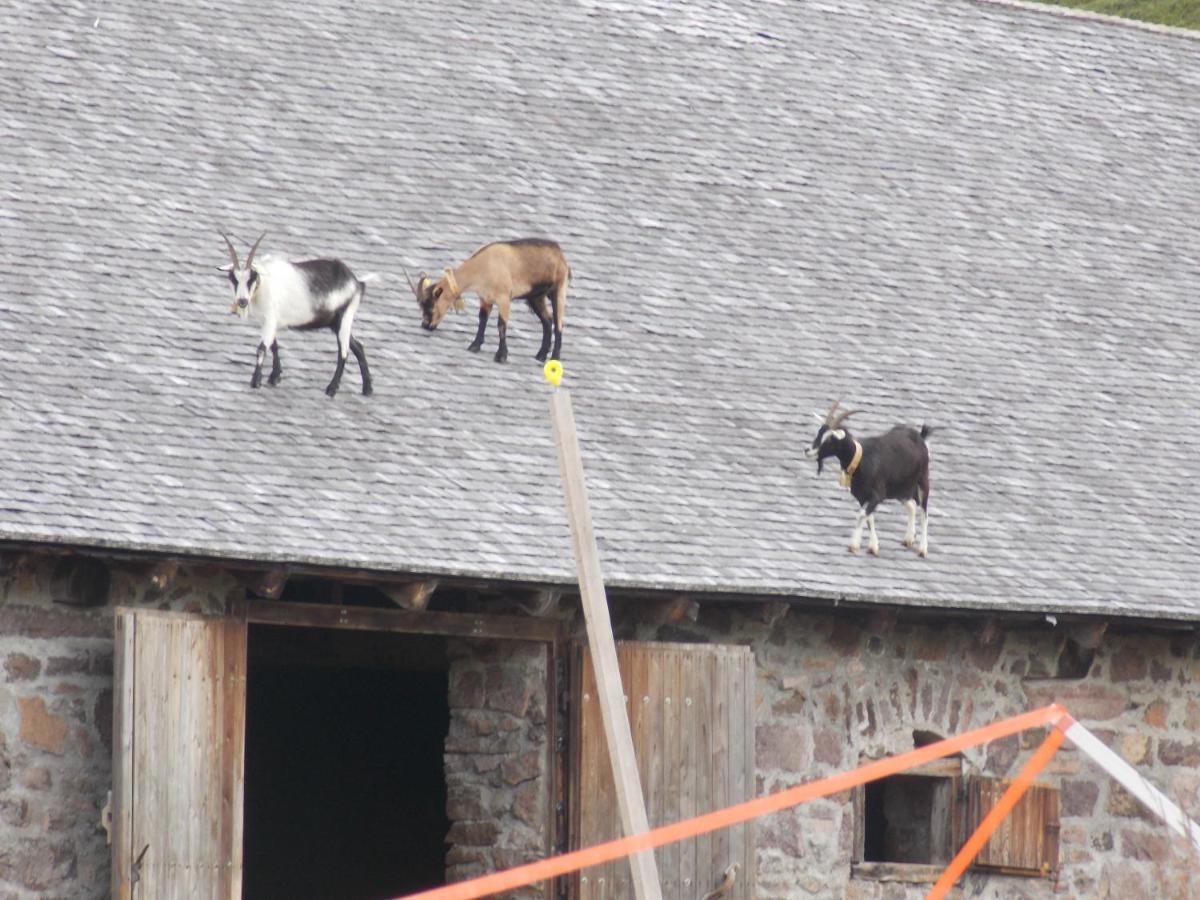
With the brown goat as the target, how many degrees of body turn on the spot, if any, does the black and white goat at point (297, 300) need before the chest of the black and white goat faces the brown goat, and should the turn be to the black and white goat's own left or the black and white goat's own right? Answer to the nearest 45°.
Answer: approximately 135° to the black and white goat's own right

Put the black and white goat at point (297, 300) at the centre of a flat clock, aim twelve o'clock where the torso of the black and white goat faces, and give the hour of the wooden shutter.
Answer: The wooden shutter is roughly at 6 o'clock from the black and white goat.

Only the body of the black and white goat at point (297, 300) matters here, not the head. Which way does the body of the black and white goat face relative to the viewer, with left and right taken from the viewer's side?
facing to the left of the viewer

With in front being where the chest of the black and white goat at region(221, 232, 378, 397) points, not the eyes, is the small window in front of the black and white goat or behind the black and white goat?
behind

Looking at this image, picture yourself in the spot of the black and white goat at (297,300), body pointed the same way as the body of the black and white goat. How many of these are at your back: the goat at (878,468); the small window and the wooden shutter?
3

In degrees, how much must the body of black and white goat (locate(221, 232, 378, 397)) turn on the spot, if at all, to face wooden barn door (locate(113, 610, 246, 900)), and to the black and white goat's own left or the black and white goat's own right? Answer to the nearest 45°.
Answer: approximately 90° to the black and white goat's own left

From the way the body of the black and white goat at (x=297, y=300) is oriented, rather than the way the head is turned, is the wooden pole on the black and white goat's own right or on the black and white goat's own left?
on the black and white goat's own left

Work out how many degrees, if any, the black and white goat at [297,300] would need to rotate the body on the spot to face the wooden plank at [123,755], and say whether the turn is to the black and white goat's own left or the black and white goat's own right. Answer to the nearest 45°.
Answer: approximately 90° to the black and white goat's own left
